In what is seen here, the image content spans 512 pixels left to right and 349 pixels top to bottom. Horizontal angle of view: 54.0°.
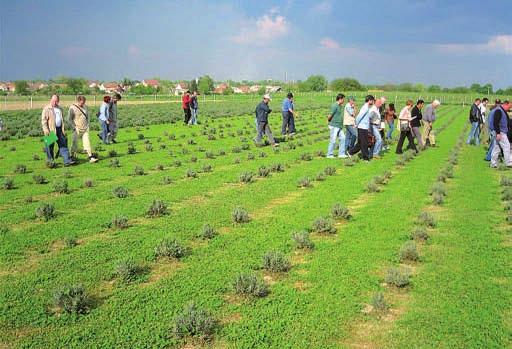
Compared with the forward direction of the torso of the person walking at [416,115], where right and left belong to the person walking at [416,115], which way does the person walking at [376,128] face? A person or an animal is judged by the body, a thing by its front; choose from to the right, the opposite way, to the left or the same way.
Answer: the same way

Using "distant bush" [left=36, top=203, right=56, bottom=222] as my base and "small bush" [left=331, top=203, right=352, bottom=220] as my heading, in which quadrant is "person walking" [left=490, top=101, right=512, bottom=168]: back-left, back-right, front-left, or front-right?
front-left

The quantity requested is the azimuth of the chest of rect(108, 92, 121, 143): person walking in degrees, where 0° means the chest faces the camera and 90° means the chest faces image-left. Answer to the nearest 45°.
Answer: approximately 270°
